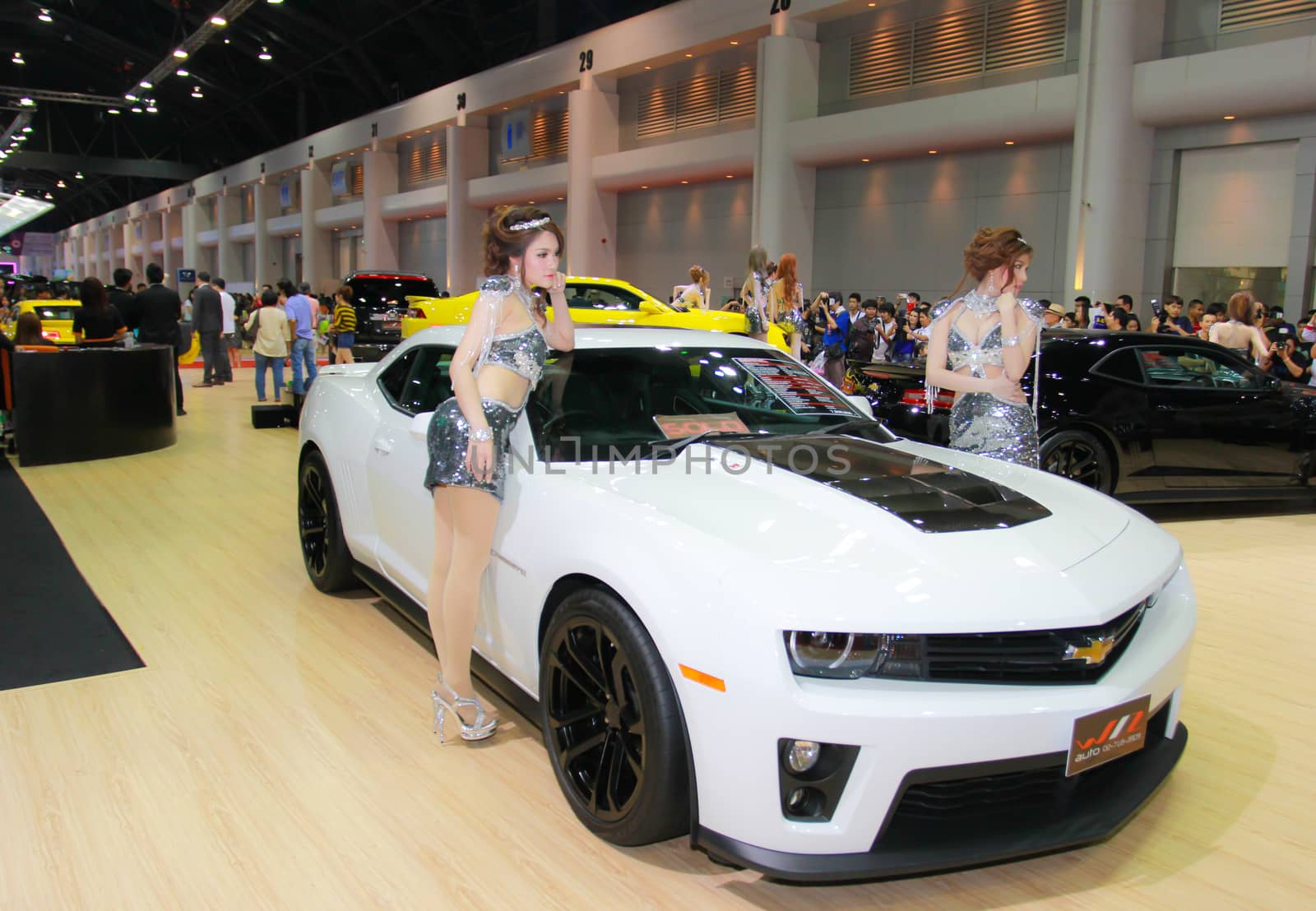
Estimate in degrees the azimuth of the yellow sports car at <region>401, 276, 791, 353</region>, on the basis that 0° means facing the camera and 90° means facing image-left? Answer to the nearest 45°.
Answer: approximately 270°

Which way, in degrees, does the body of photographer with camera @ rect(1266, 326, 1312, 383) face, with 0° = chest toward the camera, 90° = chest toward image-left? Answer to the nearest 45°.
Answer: approximately 45°

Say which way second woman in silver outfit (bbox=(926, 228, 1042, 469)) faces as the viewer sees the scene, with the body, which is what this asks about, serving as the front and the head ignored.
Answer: toward the camera

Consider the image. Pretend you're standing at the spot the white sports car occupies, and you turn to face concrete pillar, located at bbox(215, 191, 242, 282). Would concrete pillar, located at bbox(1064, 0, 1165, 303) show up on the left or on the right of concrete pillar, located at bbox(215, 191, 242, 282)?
right

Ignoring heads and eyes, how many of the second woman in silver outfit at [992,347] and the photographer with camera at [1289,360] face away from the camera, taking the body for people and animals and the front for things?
0

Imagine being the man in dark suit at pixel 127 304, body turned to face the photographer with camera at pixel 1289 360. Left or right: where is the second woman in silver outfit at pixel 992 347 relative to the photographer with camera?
right

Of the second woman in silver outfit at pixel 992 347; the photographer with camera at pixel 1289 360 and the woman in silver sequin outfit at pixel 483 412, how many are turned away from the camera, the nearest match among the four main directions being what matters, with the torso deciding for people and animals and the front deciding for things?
0

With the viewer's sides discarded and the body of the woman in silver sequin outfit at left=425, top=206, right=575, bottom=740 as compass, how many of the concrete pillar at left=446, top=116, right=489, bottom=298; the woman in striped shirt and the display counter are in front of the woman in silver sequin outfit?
0

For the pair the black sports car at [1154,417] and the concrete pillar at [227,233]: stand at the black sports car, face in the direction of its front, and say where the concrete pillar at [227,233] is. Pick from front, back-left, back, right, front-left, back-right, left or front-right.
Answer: left

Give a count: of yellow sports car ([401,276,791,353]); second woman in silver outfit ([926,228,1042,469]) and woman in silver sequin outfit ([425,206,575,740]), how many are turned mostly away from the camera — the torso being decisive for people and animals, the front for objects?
0

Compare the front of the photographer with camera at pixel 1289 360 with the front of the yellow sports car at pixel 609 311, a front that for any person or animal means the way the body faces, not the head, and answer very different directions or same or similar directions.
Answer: very different directions

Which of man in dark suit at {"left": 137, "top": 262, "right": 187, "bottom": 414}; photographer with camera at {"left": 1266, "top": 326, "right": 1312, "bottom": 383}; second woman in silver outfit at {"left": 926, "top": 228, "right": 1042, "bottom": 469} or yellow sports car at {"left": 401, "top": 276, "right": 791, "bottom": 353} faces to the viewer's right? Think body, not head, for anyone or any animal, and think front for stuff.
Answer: the yellow sports car

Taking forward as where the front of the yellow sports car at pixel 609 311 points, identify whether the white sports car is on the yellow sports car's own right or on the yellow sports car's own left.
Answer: on the yellow sports car's own right
